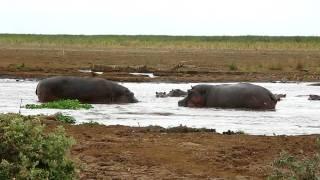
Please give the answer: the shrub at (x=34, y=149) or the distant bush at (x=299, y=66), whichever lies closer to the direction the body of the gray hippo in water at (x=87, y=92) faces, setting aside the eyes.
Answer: the distant bush

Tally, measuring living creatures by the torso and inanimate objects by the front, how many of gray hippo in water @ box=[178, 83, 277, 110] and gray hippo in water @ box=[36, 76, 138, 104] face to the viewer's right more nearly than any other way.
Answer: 1

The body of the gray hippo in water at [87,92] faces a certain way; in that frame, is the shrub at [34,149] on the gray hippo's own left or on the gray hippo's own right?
on the gray hippo's own right

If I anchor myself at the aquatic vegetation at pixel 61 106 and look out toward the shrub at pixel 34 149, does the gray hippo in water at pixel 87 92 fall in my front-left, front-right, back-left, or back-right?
back-left

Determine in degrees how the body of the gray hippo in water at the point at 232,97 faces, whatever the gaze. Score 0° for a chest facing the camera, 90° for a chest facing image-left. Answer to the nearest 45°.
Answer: approximately 90°

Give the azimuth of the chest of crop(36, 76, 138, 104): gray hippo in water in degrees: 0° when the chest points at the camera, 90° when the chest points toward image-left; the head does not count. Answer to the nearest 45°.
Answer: approximately 270°

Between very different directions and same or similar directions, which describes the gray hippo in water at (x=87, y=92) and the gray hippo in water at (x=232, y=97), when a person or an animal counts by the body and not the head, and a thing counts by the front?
very different directions

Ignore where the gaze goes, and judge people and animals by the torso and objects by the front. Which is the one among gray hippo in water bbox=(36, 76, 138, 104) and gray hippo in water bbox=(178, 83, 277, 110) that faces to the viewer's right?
gray hippo in water bbox=(36, 76, 138, 104)

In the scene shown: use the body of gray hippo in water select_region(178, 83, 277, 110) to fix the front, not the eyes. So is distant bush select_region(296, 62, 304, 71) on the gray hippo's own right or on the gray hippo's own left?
on the gray hippo's own right
